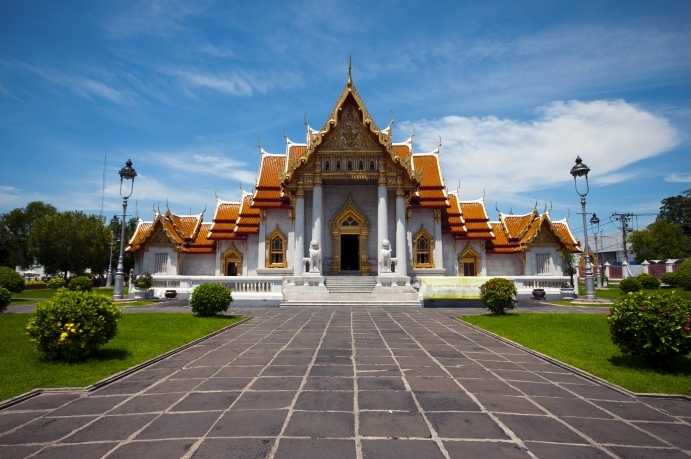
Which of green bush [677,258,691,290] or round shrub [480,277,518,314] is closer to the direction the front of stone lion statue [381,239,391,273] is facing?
the round shrub

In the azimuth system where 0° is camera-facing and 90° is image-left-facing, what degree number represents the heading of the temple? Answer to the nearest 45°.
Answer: approximately 0°

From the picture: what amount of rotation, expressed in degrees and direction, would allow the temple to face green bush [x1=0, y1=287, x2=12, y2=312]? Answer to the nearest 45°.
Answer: approximately 45° to its right

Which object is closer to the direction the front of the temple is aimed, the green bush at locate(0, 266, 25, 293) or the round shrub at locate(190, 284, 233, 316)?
the round shrub

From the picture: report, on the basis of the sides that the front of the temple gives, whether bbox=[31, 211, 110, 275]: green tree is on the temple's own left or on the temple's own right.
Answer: on the temple's own right

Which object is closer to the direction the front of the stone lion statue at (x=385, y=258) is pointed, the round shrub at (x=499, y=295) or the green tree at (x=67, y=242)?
the round shrub

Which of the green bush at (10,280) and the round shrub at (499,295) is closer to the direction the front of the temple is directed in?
the round shrub

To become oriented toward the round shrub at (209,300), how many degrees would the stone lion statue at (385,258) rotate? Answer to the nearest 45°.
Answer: approximately 45° to its right
